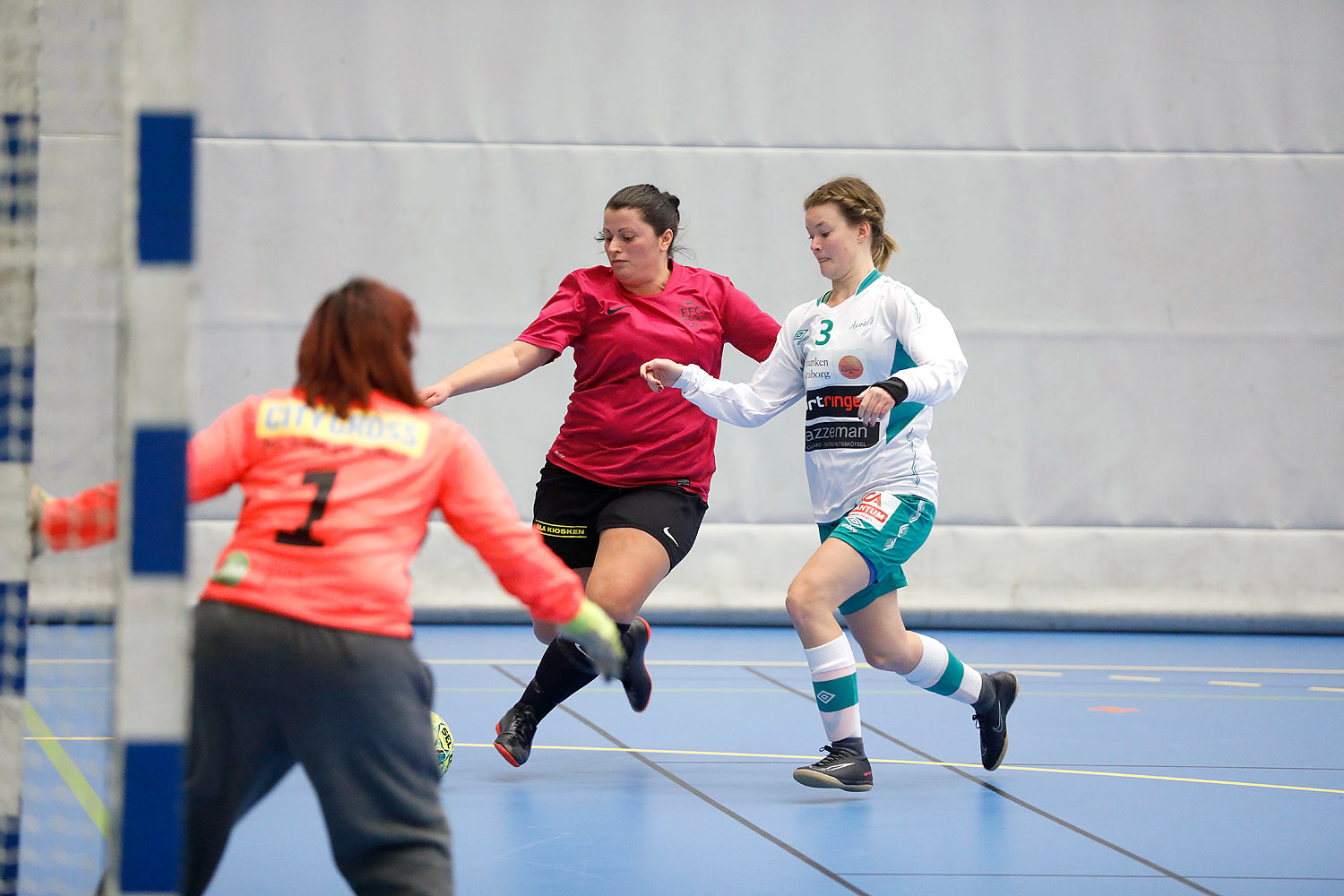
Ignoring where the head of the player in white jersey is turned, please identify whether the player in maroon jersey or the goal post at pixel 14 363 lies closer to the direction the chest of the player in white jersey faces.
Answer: the goal post

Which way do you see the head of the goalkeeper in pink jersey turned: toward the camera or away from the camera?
away from the camera

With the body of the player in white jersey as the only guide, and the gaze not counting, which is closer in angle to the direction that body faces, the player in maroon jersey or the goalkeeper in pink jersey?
the goalkeeper in pink jersey

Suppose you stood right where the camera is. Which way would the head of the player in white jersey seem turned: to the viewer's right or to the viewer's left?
to the viewer's left

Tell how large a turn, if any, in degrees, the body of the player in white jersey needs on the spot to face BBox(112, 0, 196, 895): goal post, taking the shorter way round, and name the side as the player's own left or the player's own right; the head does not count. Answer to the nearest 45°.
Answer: approximately 45° to the player's own left

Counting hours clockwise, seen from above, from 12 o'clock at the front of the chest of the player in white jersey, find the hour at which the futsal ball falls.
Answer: The futsal ball is roughly at 1 o'clock from the player in white jersey.

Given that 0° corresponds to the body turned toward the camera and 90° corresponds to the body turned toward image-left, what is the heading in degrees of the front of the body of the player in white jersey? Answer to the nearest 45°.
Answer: approximately 45°

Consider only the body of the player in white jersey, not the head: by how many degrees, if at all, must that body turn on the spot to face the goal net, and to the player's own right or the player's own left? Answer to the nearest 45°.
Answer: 0° — they already face it
